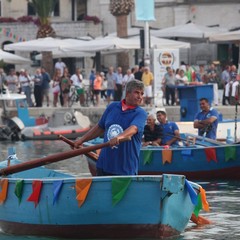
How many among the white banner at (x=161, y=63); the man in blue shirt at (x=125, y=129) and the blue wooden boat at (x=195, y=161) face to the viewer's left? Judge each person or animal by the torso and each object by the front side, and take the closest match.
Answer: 1

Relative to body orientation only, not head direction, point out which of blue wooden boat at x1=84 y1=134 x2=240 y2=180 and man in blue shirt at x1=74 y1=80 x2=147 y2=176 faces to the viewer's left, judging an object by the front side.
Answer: the blue wooden boat

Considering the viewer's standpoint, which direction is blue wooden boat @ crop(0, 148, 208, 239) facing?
facing away from the viewer and to the left of the viewer

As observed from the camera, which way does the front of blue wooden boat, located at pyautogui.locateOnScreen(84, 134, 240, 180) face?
facing to the left of the viewer

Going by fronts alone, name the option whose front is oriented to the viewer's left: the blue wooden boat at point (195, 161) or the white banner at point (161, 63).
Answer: the blue wooden boat

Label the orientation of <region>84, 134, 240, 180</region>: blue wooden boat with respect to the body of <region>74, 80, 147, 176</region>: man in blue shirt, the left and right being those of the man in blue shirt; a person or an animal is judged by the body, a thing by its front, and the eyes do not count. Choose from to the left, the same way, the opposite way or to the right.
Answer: to the right

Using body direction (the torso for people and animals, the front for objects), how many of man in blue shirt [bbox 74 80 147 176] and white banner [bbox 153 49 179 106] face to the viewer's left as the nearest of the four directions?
0

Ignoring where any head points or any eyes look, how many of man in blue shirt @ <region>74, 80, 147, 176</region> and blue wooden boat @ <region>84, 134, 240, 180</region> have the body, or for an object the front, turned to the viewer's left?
1
